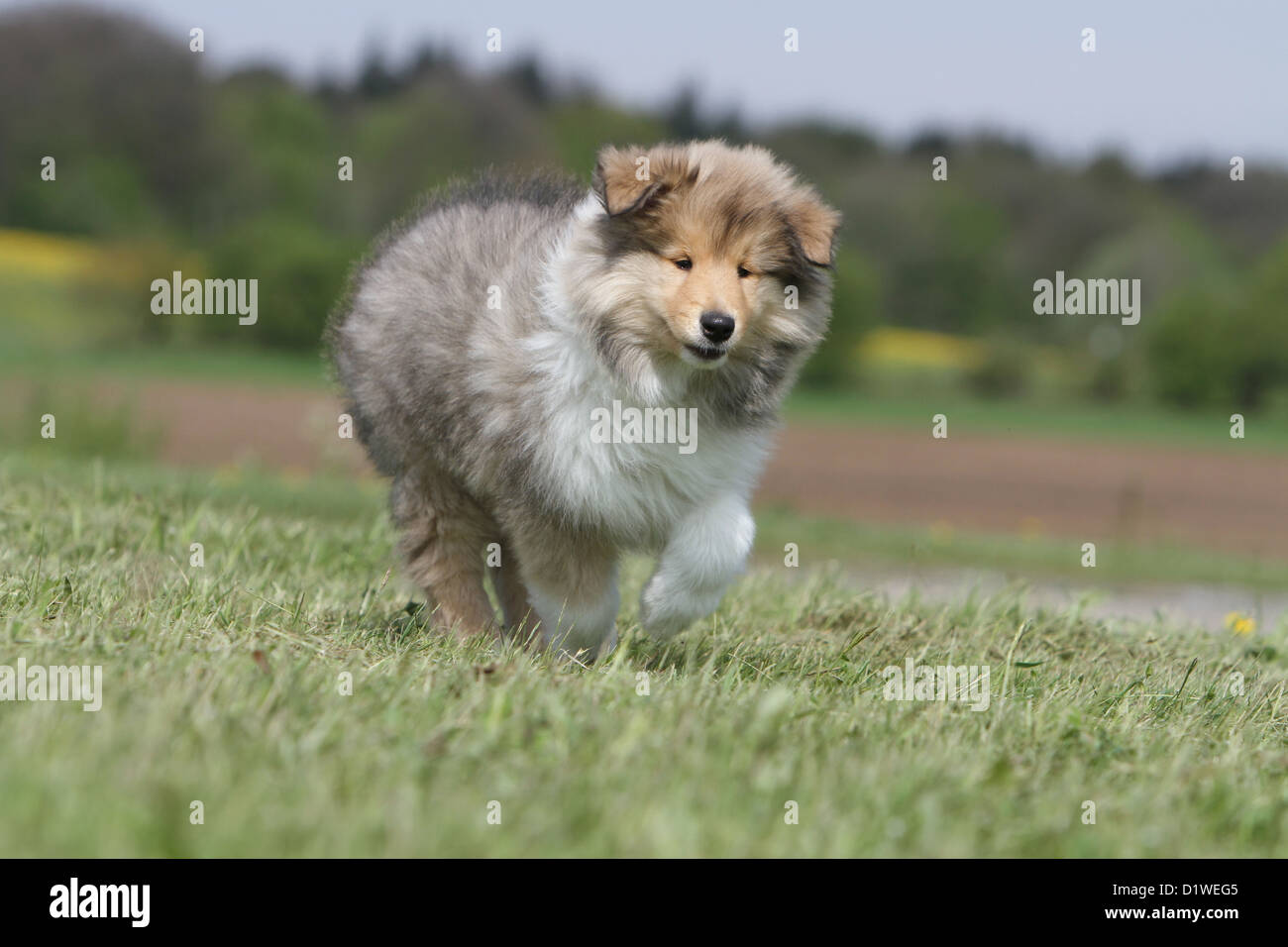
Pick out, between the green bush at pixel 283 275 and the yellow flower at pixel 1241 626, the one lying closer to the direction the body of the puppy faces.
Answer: the yellow flower

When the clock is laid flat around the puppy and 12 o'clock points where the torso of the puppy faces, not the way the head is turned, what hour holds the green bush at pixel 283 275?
The green bush is roughly at 7 o'clock from the puppy.

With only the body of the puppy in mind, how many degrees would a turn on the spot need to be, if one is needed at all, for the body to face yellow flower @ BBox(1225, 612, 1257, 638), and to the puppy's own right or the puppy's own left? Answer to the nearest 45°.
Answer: approximately 90° to the puppy's own left

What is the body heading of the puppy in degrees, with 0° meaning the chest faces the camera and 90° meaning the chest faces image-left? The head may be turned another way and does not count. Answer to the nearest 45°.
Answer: approximately 315°
